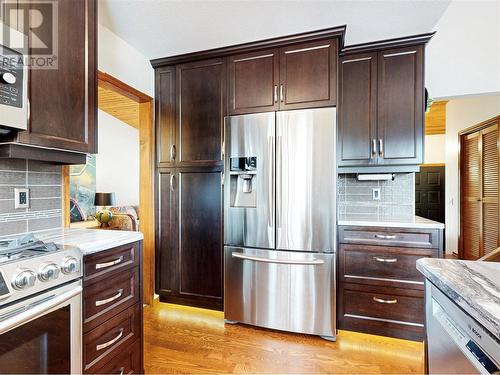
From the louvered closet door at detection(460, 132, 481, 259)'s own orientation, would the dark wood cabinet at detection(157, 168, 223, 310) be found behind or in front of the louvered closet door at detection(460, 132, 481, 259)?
in front

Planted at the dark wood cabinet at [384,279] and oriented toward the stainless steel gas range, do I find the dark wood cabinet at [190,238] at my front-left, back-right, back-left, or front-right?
front-right

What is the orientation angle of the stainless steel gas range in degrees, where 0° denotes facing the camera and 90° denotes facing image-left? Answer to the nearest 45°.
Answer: approximately 315°

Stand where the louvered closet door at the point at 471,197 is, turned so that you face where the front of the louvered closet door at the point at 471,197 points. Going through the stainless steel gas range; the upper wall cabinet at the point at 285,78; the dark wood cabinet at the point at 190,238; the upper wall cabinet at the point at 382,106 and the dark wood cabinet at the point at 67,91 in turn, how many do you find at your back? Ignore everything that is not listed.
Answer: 0

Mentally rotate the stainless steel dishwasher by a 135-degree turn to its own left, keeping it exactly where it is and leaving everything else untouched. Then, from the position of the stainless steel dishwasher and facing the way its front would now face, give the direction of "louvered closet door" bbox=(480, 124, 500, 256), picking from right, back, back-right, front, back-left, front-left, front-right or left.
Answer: left

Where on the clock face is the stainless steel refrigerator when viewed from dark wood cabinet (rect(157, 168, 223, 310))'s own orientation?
The stainless steel refrigerator is roughly at 9 o'clock from the dark wood cabinet.

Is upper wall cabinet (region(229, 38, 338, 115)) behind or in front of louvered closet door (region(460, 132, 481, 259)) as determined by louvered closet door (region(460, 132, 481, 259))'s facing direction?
in front

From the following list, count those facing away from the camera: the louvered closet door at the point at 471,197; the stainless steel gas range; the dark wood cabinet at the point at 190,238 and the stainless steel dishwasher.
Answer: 0

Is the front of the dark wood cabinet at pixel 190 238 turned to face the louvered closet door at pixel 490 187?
no

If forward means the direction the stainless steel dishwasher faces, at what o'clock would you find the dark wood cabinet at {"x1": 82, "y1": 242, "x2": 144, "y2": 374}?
The dark wood cabinet is roughly at 1 o'clock from the stainless steel dishwasher.

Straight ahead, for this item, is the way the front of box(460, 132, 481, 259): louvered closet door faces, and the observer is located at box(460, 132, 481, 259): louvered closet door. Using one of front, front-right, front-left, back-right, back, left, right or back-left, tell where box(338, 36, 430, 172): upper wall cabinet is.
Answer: front-left

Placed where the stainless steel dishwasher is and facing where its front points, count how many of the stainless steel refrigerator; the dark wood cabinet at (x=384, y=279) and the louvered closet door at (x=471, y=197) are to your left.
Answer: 0

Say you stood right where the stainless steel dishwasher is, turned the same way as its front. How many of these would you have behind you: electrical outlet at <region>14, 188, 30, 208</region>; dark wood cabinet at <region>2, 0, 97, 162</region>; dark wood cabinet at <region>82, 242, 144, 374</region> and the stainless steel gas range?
0

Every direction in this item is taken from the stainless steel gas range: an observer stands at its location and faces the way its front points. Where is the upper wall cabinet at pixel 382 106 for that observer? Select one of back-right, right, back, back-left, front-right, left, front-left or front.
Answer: front-left

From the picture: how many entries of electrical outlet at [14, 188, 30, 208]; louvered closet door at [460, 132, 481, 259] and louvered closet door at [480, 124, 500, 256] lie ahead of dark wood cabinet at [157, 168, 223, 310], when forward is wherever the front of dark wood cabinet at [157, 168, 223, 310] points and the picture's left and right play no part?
1

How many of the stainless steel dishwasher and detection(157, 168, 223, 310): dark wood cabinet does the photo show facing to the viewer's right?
0

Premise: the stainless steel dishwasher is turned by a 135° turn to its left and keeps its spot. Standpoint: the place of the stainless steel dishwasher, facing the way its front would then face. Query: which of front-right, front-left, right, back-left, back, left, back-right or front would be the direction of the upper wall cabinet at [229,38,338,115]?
back-left

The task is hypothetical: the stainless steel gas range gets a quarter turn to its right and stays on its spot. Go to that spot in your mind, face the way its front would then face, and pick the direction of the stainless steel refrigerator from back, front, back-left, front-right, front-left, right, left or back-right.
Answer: back-left

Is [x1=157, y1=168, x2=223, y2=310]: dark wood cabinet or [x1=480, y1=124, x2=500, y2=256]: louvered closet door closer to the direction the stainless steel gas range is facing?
the louvered closet door

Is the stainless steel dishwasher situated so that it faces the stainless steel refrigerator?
no

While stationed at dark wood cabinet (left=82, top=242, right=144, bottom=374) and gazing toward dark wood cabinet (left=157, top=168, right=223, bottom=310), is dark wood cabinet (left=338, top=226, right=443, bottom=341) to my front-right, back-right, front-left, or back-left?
front-right

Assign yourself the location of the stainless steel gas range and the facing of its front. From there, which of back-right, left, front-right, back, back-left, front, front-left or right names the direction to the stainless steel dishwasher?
front

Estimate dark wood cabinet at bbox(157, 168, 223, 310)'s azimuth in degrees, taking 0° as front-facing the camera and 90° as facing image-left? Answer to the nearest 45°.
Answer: approximately 45°

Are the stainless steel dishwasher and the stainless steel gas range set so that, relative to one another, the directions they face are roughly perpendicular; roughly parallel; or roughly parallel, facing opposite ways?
roughly parallel, facing opposite ways

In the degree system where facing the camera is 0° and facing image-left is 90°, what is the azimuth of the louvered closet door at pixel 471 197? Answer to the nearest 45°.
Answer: approximately 45°
